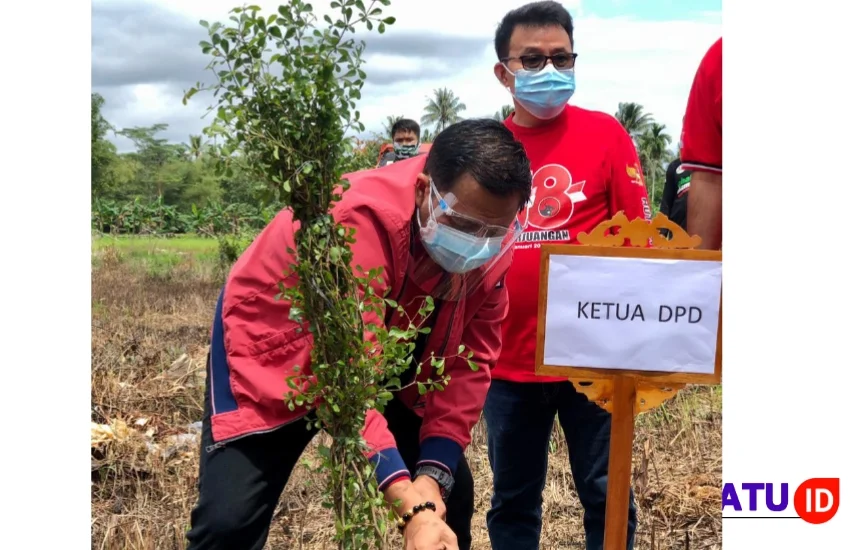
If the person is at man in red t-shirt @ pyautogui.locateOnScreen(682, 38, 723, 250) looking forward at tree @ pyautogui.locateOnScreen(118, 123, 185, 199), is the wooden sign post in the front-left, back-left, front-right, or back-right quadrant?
back-left

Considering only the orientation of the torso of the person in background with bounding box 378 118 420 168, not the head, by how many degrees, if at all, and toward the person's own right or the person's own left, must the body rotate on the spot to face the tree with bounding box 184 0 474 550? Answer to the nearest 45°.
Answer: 0° — they already face it

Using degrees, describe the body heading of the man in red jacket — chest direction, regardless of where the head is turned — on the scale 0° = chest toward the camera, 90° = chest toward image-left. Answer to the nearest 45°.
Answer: approximately 315°

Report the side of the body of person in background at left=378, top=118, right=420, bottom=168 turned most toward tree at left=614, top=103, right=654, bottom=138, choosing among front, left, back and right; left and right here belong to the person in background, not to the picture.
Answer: back

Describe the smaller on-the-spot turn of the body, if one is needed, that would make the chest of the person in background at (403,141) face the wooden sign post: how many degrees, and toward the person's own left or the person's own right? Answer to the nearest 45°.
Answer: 0° — they already face it

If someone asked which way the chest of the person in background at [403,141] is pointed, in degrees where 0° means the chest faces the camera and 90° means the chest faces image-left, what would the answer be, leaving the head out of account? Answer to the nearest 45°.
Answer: approximately 0°

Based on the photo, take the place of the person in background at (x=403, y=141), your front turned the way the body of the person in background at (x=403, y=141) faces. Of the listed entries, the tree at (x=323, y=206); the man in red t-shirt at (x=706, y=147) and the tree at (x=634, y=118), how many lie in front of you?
2

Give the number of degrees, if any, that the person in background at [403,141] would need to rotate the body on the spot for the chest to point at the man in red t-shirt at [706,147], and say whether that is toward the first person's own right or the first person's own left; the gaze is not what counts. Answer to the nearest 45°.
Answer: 0° — they already face them
